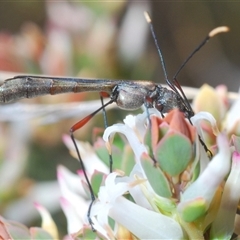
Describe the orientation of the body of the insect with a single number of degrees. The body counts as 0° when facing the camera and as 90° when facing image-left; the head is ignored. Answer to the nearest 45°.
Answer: approximately 270°
